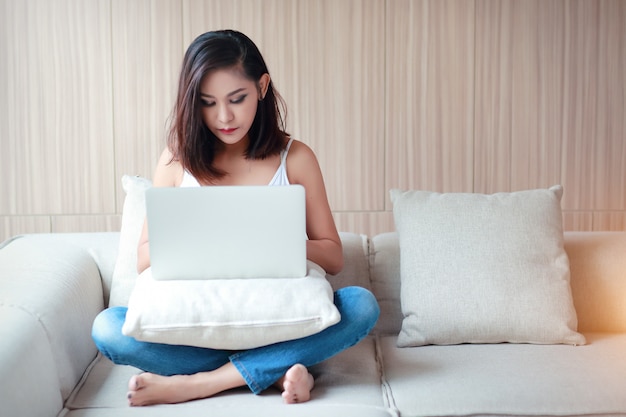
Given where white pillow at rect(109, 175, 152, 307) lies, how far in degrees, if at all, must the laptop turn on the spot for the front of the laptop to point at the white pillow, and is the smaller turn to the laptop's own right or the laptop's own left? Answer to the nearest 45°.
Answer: approximately 45° to the laptop's own left

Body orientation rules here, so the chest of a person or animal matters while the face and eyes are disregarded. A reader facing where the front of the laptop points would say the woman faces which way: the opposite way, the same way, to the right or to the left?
the opposite way

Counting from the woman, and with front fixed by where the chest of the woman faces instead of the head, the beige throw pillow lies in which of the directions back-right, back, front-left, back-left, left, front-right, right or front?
left

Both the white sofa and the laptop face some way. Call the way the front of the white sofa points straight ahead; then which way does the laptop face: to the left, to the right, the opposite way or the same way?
the opposite way

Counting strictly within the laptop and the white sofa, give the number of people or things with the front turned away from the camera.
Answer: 1

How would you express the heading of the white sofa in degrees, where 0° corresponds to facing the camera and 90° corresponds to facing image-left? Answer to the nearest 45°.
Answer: approximately 0°

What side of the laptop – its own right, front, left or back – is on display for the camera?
back

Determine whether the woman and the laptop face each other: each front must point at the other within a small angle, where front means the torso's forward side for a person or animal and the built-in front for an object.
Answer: yes
